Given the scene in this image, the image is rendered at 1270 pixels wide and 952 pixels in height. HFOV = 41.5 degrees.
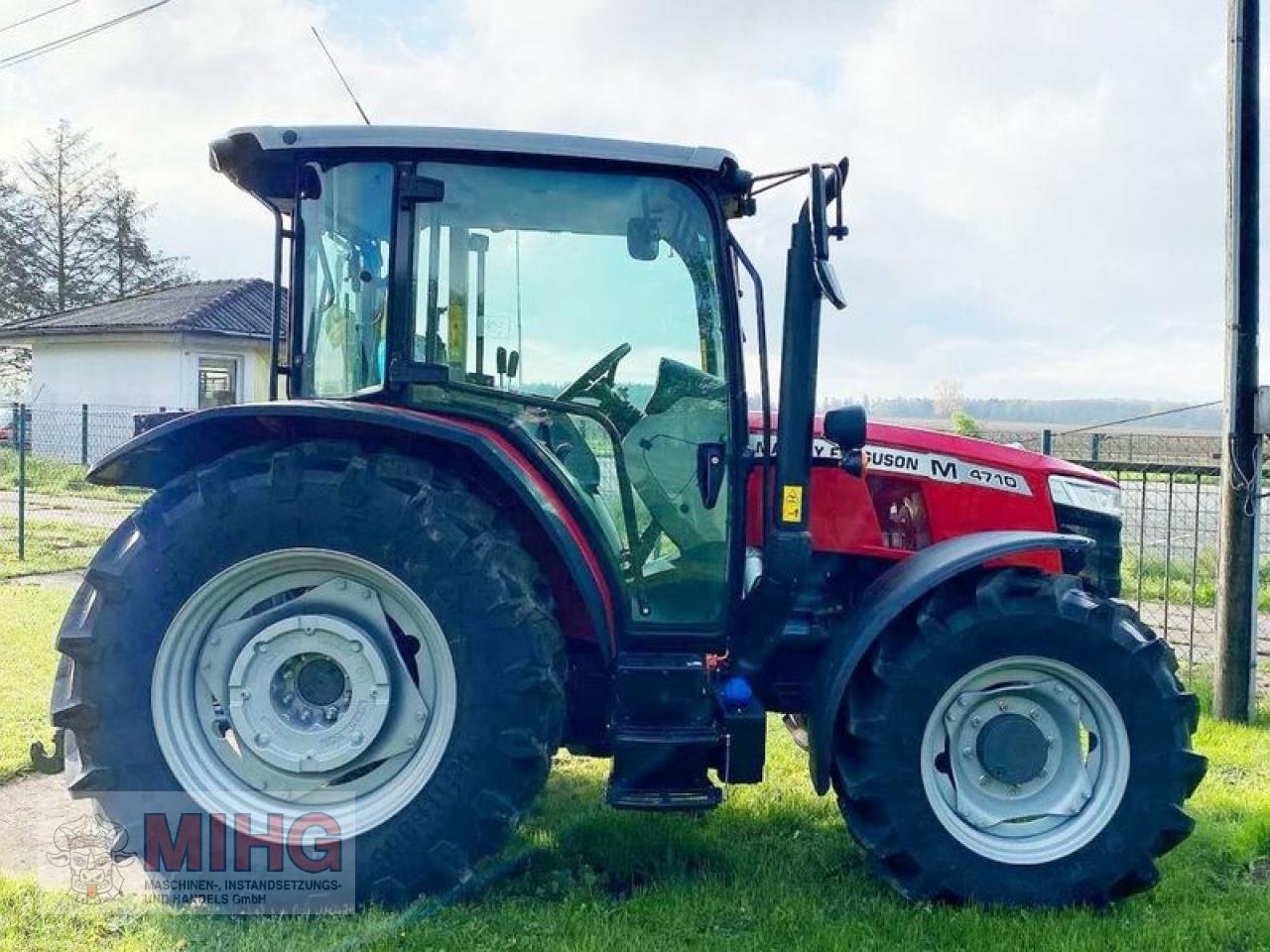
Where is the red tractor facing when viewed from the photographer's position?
facing to the right of the viewer

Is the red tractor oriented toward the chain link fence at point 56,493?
no

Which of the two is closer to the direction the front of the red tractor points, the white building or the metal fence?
the metal fence

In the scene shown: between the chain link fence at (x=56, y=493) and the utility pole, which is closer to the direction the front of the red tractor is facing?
the utility pole
